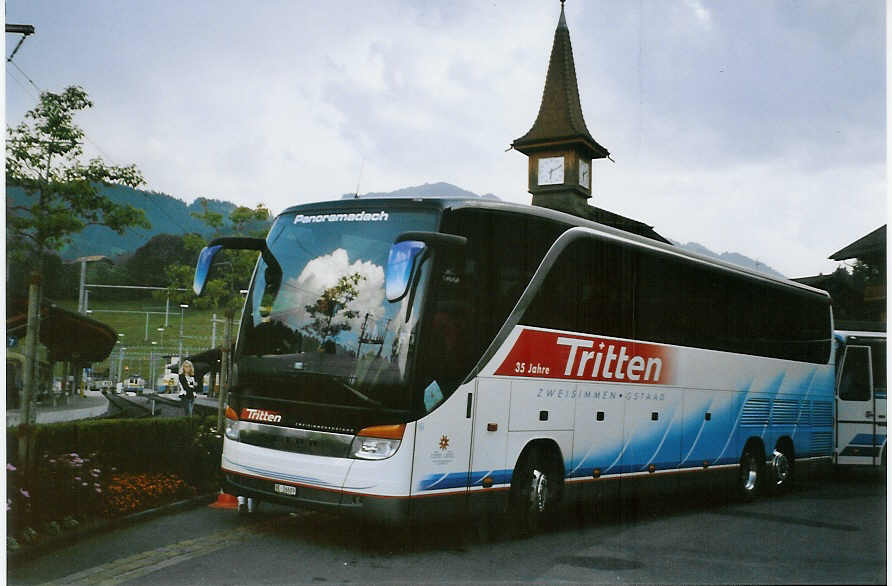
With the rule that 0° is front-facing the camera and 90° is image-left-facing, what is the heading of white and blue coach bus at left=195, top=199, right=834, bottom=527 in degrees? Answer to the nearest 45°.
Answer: approximately 45°
